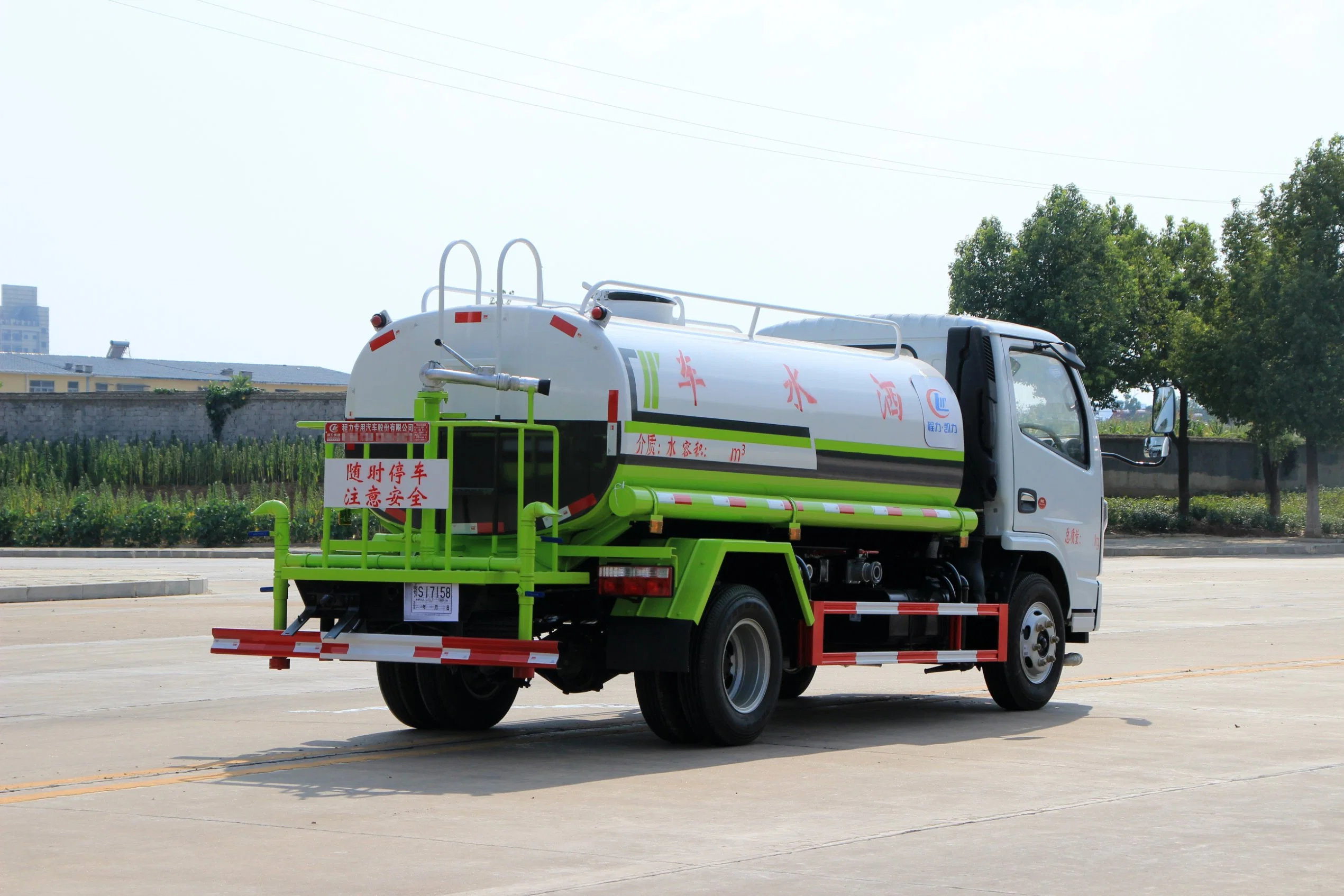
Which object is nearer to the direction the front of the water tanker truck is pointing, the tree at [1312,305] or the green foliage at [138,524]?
the tree

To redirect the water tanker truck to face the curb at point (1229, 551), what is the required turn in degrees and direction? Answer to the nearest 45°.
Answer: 0° — it already faces it

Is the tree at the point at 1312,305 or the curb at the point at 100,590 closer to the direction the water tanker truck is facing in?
the tree

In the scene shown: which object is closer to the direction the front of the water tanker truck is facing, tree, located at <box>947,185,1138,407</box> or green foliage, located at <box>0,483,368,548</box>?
the tree

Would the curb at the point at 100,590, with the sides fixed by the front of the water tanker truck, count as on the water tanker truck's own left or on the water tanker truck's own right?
on the water tanker truck's own left

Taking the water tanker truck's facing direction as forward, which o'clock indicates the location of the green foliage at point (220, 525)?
The green foliage is roughly at 10 o'clock from the water tanker truck.

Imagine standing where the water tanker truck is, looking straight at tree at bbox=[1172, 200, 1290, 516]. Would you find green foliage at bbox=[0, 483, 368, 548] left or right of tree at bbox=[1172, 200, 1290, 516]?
left

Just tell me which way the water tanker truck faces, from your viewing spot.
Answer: facing away from the viewer and to the right of the viewer

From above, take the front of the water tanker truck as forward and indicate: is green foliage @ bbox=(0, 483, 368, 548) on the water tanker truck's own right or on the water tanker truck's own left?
on the water tanker truck's own left

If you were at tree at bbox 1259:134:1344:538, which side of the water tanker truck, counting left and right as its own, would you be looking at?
front

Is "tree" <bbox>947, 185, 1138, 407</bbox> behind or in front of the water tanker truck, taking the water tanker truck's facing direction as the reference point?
in front
